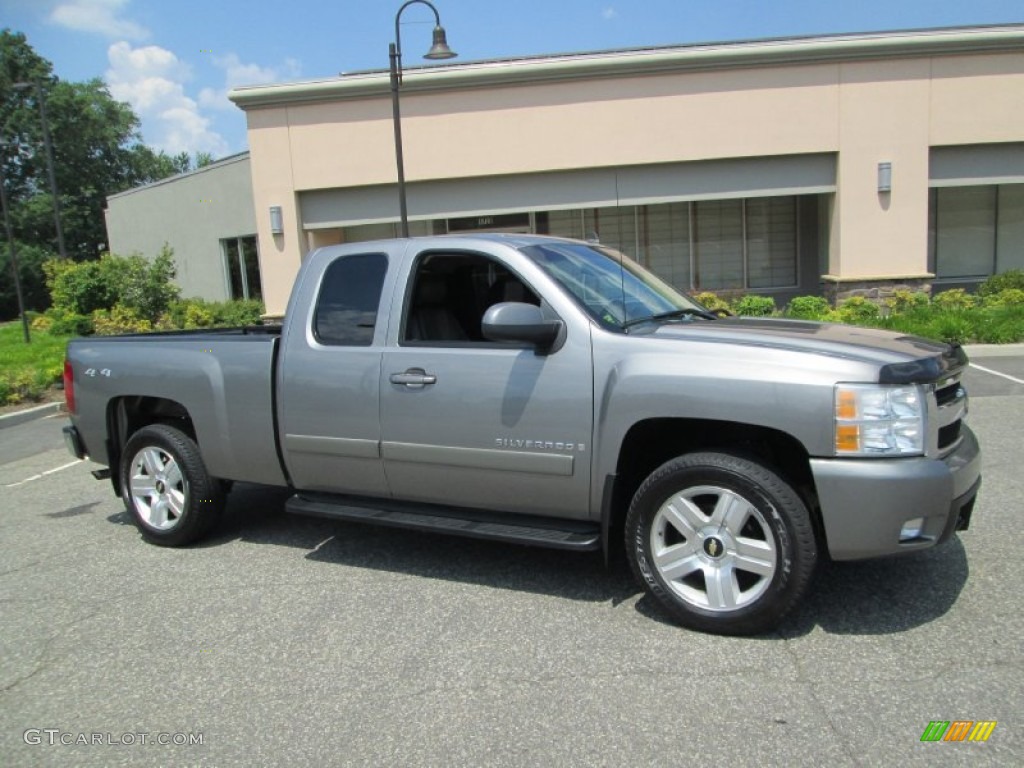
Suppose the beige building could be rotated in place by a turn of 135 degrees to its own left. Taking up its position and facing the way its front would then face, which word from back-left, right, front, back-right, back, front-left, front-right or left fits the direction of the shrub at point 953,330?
right

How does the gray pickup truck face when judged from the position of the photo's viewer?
facing the viewer and to the right of the viewer

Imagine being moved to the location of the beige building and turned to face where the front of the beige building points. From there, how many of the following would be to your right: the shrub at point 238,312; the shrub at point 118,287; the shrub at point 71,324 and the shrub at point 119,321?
4

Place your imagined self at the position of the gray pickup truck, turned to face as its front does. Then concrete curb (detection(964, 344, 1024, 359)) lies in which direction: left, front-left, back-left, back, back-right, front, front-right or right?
left

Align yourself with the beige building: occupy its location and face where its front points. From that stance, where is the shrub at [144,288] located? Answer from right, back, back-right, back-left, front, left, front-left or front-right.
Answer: right

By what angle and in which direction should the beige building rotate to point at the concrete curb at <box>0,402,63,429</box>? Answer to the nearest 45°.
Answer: approximately 45° to its right

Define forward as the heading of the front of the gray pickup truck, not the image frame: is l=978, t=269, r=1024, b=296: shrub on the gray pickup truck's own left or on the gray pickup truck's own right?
on the gray pickup truck's own left

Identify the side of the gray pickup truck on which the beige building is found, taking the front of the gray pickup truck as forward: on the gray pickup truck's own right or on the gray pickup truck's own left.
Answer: on the gray pickup truck's own left

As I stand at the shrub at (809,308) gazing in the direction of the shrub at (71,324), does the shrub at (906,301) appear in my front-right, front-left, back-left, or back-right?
back-right

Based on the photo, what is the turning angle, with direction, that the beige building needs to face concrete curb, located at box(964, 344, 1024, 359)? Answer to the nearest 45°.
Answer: approximately 45° to its left

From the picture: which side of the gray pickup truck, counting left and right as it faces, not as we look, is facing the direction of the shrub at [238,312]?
back

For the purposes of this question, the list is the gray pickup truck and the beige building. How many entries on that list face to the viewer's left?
0

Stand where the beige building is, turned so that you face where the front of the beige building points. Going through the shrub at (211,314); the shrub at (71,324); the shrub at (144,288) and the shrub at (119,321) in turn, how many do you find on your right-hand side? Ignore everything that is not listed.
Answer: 4

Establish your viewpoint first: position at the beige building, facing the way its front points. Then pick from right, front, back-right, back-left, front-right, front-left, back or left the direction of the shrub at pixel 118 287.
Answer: right

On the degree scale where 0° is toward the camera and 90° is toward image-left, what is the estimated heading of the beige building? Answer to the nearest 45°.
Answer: approximately 0°

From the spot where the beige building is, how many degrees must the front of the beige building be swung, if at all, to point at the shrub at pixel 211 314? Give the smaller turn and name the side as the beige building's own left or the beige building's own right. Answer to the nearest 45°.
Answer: approximately 90° to the beige building's own right
